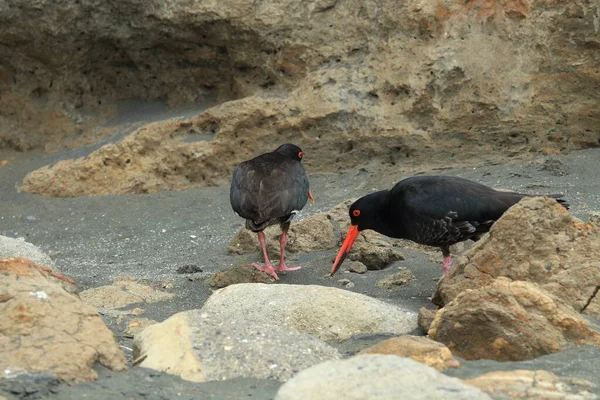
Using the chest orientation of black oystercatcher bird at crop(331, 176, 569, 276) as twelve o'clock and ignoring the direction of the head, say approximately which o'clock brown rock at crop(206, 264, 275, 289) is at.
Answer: The brown rock is roughly at 12 o'clock from the black oystercatcher bird.

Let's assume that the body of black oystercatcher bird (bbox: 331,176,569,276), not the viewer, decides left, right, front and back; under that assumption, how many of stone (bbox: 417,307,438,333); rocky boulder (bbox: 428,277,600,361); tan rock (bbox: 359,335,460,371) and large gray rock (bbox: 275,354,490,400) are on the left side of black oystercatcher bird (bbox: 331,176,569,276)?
4

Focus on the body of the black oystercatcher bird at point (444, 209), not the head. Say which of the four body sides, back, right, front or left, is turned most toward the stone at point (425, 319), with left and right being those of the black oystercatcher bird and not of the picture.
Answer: left

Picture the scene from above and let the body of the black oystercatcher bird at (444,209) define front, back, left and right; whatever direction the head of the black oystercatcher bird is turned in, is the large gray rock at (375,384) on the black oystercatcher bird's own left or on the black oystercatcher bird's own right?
on the black oystercatcher bird's own left

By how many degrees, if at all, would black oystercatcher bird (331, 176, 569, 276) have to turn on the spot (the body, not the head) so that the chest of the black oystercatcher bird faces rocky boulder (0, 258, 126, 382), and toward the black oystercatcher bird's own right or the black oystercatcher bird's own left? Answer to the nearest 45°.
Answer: approximately 45° to the black oystercatcher bird's own left

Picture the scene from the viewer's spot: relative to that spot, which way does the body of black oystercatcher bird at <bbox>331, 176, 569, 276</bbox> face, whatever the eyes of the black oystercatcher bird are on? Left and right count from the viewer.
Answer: facing to the left of the viewer

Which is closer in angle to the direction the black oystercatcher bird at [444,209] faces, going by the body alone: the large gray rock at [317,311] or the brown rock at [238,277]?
the brown rock

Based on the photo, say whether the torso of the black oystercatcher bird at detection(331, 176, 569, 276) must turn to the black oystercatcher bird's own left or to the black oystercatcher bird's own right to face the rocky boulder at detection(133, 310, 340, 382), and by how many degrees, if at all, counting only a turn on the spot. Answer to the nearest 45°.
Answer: approximately 90° to the black oystercatcher bird's own left

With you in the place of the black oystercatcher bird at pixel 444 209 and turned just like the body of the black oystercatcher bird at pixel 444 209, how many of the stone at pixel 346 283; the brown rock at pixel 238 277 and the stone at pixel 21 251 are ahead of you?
3

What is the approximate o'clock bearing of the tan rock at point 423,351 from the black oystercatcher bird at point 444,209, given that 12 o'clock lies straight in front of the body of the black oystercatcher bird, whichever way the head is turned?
The tan rock is roughly at 9 o'clock from the black oystercatcher bird.
